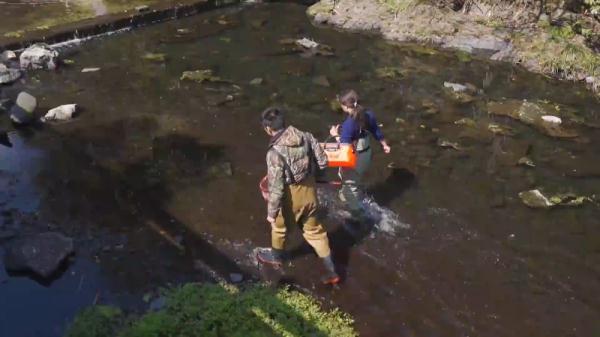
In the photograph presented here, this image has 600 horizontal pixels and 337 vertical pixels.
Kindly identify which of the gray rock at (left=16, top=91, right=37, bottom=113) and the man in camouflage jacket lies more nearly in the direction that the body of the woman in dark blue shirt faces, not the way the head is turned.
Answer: the gray rock

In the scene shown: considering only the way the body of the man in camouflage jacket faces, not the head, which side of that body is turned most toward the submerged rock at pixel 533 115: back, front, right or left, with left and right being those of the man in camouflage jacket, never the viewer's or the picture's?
right

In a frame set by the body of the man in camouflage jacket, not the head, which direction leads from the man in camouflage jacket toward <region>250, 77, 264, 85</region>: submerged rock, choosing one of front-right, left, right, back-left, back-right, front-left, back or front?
front-right

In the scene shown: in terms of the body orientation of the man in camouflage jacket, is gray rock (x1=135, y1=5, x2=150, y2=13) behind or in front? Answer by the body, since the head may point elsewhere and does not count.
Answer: in front

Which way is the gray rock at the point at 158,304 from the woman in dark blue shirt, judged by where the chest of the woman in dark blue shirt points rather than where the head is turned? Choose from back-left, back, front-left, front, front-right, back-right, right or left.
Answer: left

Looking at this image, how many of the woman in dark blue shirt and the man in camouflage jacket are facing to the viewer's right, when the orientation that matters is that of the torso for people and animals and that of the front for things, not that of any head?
0

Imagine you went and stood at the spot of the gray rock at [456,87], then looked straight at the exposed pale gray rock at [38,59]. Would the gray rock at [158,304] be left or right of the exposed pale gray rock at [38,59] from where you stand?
left

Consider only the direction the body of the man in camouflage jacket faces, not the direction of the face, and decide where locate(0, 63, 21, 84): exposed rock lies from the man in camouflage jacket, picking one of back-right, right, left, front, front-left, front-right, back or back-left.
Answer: front

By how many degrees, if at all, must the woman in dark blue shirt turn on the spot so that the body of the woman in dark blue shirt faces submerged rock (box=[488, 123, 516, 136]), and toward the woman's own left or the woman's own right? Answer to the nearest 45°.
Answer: approximately 90° to the woman's own right

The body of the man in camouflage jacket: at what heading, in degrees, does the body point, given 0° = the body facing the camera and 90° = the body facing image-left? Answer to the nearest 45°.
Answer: approximately 135°

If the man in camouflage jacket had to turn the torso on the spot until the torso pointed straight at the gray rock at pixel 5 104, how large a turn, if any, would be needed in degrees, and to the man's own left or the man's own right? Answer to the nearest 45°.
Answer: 0° — they already face it

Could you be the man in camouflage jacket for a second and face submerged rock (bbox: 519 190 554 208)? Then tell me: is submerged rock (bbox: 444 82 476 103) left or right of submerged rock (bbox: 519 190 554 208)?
left
